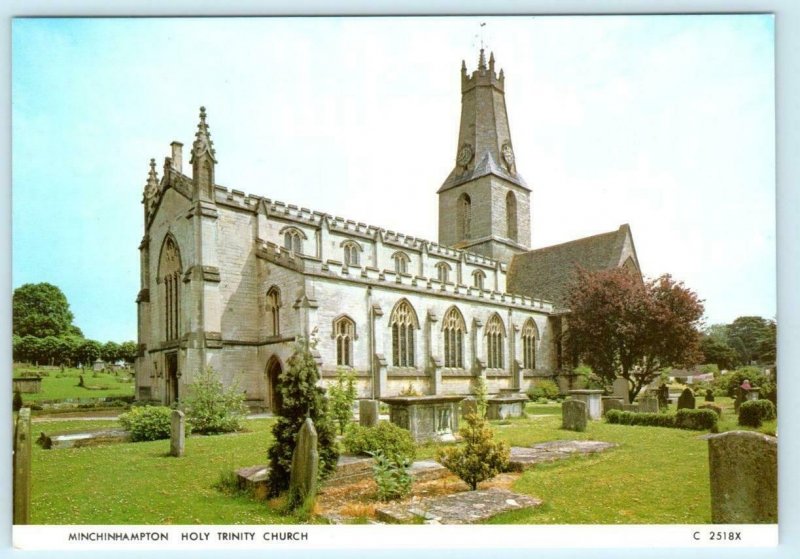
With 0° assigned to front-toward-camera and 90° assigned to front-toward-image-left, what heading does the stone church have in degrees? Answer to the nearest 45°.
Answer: approximately 45°

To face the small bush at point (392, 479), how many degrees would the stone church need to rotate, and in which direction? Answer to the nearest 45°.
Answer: approximately 45° to its left

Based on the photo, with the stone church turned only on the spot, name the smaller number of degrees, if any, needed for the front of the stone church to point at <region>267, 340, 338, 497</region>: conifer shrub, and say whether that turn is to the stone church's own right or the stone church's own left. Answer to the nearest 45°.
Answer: approximately 45° to the stone church's own left

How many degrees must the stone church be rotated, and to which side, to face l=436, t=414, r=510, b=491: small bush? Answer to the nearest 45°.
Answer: approximately 45° to its left

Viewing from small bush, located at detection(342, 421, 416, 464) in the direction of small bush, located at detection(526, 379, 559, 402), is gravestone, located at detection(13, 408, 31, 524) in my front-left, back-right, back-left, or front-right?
back-left

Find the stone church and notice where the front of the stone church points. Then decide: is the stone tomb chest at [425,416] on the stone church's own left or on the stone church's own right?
on the stone church's own left

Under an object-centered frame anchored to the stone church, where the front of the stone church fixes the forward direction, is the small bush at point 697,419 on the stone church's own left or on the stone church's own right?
on the stone church's own left
